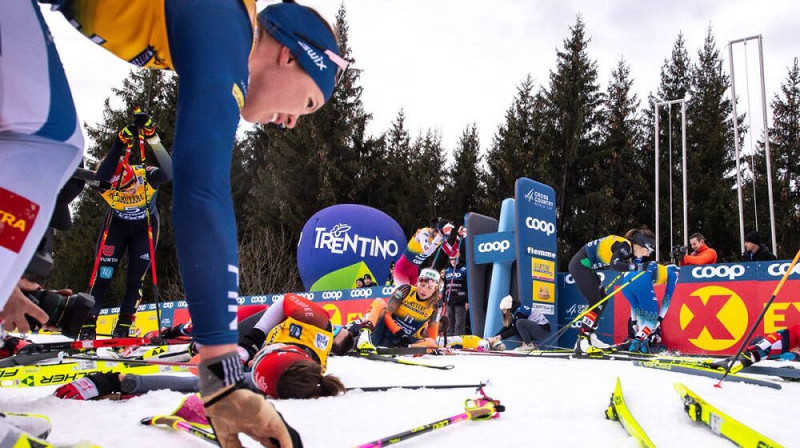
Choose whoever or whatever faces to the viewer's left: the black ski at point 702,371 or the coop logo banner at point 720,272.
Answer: the black ski

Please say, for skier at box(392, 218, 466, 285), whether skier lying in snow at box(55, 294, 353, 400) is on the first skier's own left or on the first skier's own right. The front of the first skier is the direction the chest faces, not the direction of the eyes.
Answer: on the first skier's own right

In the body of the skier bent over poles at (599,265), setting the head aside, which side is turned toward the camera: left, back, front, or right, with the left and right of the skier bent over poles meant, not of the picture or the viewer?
right

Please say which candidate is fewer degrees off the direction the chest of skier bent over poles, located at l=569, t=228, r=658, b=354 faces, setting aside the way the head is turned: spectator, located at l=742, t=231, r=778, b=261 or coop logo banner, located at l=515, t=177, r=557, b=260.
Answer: the spectator
